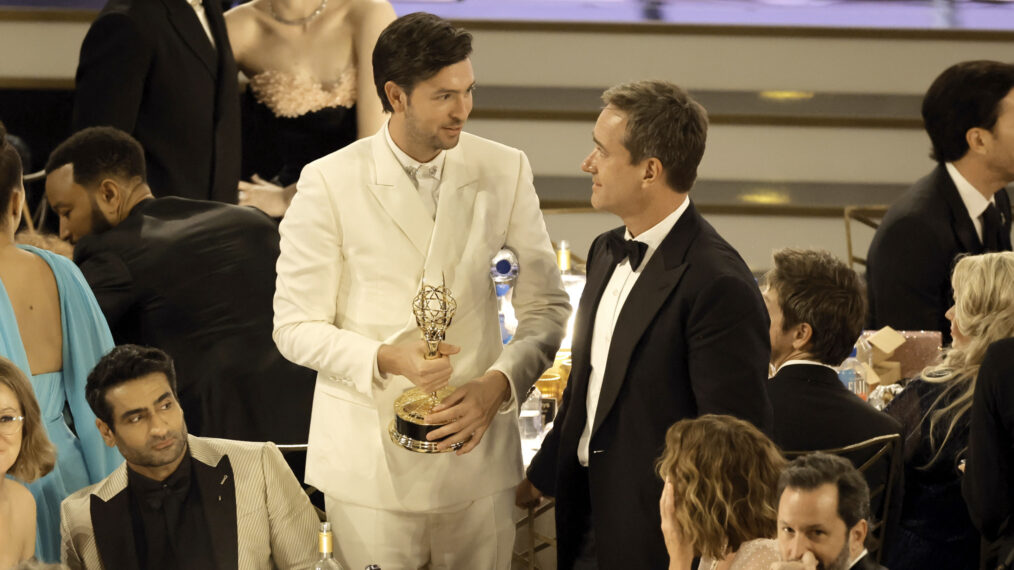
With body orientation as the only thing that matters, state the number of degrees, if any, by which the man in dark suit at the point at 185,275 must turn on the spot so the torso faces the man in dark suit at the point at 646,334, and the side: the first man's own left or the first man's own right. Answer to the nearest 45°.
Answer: approximately 180°

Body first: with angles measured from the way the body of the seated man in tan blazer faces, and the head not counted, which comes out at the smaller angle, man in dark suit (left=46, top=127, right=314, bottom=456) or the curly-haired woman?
the curly-haired woman

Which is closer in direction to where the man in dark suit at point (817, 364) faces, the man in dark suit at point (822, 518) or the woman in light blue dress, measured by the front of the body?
the woman in light blue dress

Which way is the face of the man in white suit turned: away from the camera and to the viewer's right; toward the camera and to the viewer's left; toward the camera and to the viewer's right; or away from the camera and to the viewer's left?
toward the camera and to the viewer's right

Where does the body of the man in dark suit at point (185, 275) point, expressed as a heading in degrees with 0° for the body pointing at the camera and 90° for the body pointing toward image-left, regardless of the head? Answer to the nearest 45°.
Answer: approximately 135°

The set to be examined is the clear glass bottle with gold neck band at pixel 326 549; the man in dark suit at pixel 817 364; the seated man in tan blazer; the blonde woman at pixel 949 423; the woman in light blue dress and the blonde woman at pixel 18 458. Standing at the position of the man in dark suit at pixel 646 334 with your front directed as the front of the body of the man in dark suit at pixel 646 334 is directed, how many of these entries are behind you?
2

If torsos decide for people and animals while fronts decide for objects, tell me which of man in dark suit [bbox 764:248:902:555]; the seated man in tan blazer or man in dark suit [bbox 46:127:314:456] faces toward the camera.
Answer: the seated man in tan blazer

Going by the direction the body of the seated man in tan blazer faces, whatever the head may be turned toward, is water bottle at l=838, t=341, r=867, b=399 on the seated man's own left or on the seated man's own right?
on the seated man's own left

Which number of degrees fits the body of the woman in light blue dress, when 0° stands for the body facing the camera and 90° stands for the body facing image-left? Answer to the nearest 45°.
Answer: approximately 180°

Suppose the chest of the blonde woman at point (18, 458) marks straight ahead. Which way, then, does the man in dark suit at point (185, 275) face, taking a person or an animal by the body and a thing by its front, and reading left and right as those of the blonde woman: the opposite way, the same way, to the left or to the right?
to the right

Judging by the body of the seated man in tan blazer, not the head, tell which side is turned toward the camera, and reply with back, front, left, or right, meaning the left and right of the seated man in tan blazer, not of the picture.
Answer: front

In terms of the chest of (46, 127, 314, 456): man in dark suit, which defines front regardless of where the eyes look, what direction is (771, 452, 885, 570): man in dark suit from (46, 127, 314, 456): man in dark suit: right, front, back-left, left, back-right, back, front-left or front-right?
back

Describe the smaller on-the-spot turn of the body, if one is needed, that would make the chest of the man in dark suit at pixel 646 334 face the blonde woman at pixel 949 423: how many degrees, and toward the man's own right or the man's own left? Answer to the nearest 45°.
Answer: approximately 180°

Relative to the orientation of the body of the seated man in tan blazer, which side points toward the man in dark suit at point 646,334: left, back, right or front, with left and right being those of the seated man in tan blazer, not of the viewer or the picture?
left

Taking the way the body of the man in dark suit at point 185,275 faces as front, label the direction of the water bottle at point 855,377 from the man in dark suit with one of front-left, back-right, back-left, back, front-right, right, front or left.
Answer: back-right
